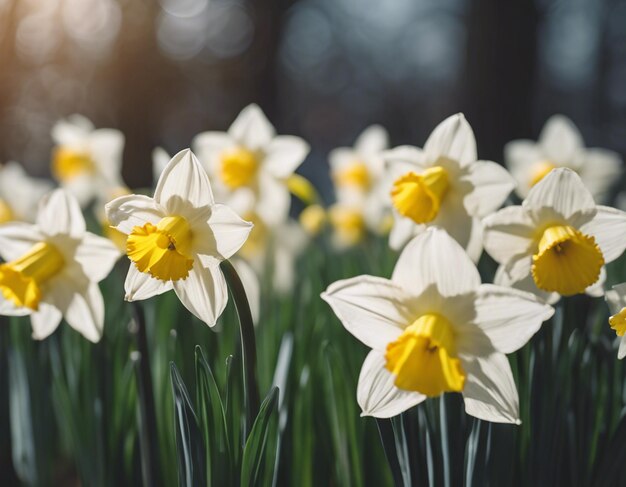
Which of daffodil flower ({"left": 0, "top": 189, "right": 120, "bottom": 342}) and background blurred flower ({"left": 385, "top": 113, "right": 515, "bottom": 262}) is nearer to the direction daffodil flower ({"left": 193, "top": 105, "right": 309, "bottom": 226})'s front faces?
the daffodil flower

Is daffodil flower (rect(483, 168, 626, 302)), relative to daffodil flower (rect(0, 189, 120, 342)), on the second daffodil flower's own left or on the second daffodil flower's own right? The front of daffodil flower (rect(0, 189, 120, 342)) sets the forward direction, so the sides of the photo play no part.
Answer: on the second daffodil flower's own left

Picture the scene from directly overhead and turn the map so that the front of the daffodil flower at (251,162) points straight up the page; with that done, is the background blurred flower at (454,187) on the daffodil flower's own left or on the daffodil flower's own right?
on the daffodil flower's own left

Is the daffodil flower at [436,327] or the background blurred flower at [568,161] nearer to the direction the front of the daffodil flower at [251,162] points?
the daffodil flower
